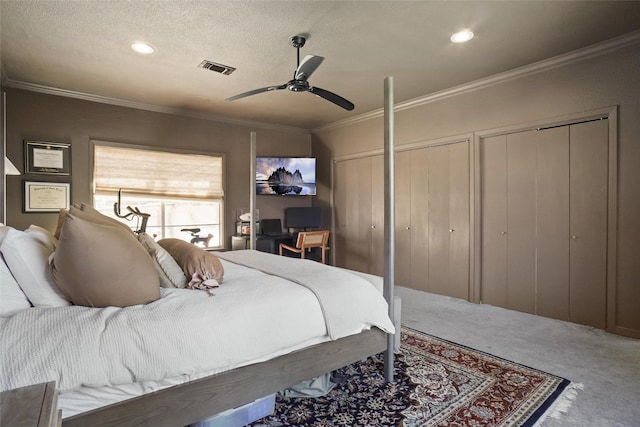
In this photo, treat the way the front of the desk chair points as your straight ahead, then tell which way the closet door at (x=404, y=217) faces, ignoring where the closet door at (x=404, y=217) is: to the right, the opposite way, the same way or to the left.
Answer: to the left

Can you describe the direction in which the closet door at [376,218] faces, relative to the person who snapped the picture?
facing the viewer and to the left of the viewer

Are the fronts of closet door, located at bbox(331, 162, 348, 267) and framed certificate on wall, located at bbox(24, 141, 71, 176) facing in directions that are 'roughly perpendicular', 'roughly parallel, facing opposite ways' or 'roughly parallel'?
roughly perpendicular

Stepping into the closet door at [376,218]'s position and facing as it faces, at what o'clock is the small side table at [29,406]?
The small side table is roughly at 11 o'clock from the closet door.

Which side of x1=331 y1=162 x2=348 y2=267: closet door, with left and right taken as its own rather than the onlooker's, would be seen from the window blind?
front

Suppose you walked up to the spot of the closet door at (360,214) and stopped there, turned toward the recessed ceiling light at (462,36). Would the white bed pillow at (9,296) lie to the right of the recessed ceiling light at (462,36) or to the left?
right

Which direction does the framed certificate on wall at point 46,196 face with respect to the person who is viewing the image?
facing the viewer

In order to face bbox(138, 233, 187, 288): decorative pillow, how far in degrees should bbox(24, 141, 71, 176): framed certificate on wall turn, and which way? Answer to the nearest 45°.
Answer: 0° — it already faces it

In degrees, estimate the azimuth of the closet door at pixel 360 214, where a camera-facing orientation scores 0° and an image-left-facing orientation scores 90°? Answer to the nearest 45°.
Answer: approximately 45°

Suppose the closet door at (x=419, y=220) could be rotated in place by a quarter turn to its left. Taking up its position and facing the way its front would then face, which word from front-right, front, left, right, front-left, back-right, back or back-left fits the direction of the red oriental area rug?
front-right

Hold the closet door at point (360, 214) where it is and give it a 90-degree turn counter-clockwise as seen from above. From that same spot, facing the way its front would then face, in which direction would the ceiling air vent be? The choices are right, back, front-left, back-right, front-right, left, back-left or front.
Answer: right
